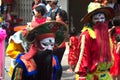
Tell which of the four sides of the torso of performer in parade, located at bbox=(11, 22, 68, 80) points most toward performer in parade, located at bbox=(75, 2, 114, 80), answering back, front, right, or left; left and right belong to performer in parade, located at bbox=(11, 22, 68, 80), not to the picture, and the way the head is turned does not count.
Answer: left

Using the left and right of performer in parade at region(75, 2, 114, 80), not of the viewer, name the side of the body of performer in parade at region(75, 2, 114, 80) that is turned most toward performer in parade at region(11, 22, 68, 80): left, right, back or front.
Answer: right

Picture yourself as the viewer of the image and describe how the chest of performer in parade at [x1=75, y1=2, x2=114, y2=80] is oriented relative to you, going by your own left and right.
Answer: facing the viewer and to the right of the viewer

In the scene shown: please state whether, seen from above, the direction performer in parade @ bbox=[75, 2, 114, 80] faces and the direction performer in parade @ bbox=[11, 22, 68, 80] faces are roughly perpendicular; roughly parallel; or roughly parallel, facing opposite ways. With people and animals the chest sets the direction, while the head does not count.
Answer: roughly parallel

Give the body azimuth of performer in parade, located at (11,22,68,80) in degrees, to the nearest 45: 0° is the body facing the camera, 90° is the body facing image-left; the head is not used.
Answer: approximately 315°

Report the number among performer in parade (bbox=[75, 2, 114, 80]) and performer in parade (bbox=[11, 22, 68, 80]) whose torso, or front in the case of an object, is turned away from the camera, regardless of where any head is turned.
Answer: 0
